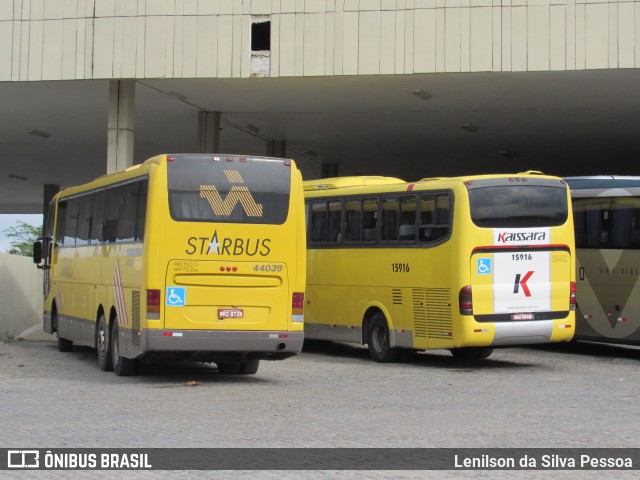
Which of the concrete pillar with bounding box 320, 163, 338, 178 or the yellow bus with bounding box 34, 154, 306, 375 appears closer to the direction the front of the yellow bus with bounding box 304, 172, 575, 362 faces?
the concrete pillar

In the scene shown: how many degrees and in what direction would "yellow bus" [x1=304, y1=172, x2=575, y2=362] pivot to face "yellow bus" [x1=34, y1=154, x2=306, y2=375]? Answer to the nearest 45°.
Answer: approximately 90° to its left

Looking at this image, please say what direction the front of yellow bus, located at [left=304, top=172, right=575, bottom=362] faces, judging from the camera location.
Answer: facing away from the viewer and to the left of the viewer

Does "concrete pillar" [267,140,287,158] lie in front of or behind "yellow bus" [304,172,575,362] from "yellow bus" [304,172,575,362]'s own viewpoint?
in front

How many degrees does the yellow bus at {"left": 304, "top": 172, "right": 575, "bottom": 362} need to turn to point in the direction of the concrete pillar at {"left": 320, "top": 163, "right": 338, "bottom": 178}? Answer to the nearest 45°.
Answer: approximately 45° to its right

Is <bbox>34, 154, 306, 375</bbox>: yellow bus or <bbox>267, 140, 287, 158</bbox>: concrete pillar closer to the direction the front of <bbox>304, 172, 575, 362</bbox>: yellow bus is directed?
the concrete pillar
